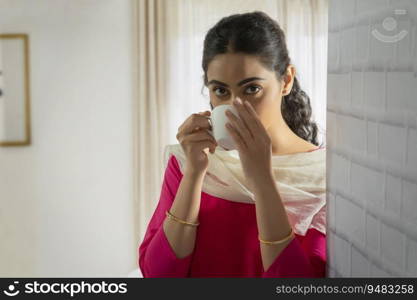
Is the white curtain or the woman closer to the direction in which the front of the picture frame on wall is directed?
the woman

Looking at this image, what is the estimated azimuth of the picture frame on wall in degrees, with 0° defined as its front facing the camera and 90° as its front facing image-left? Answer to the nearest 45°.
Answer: approximately 0°

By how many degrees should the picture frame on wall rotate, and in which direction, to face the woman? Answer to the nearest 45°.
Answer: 0° — it already faces them

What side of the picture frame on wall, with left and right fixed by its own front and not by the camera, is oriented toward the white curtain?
left
